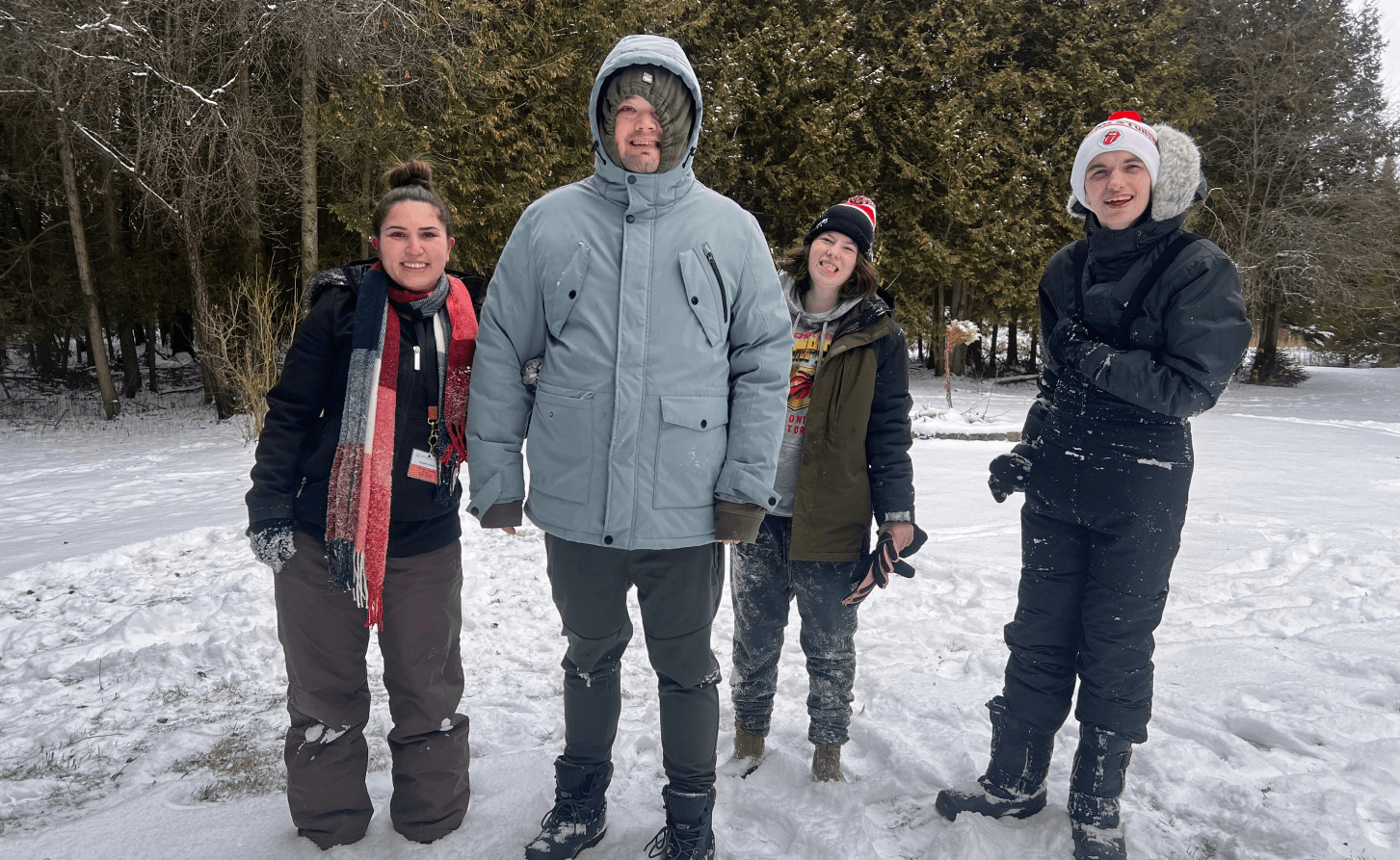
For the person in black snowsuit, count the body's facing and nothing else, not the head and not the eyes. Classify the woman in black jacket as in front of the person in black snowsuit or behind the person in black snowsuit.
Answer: in front

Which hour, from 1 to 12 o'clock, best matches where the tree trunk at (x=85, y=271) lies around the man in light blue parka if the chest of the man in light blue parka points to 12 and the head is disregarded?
The tree trunk is roughly at 5 o'clock from the man in light blue parka.

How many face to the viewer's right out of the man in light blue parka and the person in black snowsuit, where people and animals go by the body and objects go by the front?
0

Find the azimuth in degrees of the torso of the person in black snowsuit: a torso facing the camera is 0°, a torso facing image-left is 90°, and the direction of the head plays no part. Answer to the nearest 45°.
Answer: approximately 45°

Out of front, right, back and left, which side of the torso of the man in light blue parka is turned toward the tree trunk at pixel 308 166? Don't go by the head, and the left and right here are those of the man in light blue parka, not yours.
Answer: back

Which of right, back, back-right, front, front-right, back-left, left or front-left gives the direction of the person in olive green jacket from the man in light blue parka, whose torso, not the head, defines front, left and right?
back-left

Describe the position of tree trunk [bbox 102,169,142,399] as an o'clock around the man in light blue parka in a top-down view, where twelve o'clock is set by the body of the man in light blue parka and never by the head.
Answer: The tree trunk is roughly at 5 o'clock from the man in light blue parka.

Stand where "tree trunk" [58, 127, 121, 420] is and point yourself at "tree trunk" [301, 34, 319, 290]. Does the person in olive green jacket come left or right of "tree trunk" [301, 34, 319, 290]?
right
